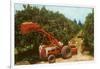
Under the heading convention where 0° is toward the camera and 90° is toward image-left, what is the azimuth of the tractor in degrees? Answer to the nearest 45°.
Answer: approximately 45°
